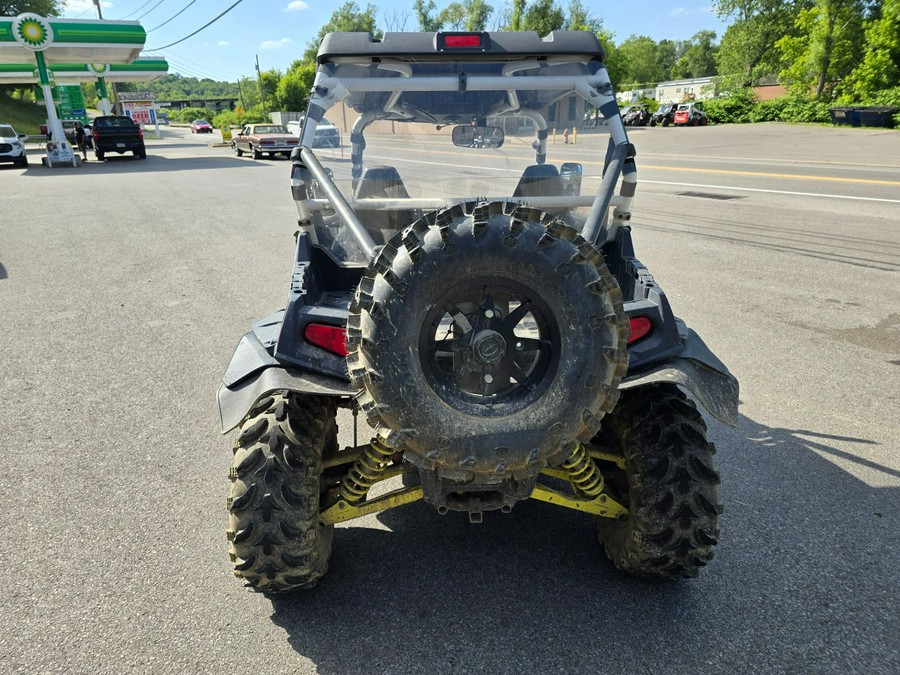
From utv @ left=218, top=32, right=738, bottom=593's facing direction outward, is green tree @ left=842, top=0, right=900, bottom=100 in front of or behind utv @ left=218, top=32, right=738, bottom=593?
in front

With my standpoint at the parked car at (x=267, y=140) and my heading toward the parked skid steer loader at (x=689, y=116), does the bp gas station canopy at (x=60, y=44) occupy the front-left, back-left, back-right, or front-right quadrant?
back-left

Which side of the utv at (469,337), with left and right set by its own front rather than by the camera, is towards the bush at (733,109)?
front

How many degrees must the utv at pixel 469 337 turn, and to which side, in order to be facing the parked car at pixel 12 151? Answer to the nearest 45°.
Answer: approximately 45° to its left

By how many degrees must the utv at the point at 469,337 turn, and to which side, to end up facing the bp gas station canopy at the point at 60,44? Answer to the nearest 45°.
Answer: approximately 45° to its left

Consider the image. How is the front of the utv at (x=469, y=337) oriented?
away from the camera

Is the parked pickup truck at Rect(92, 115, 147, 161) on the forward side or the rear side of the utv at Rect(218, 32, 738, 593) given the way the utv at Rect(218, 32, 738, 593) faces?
on the forward side

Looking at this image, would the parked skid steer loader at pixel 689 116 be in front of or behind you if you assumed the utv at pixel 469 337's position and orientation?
in front

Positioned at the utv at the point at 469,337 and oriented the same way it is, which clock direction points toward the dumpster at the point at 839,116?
The dumpster is roughly at 1 o'clock from the utv.

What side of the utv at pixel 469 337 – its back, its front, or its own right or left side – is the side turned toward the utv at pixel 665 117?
front

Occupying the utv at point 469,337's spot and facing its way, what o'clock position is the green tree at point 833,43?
The green tree is roughly at 1 o'clock from the utv.
